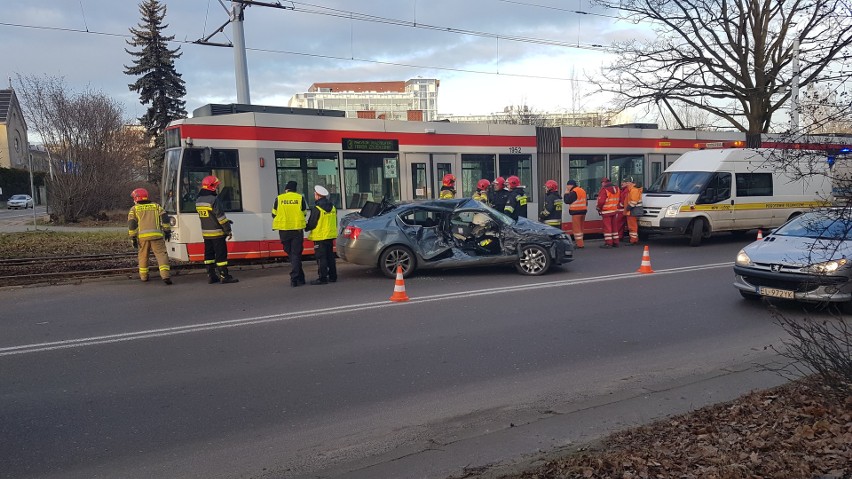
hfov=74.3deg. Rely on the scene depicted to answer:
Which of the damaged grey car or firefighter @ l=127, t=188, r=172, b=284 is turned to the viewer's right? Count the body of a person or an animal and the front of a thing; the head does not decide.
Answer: the damaged grey car

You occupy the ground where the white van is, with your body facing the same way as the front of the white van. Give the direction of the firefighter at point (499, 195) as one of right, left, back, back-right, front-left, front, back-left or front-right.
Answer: front

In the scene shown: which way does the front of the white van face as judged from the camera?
facing the viewer and to the left of the viewer

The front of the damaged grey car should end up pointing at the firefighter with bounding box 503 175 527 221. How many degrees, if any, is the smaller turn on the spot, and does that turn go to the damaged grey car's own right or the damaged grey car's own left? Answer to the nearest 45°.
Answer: approximately 45° to the damaged grey car's own left

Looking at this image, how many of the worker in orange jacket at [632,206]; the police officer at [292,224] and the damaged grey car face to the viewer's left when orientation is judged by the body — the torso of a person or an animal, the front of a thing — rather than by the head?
1

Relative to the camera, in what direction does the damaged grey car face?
facing to the right of the viewer

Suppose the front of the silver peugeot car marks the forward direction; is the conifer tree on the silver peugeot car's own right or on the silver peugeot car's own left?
on the silver peugeot car's own right

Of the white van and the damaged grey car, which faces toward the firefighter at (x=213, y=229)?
the white van

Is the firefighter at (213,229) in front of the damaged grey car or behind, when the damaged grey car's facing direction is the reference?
behind

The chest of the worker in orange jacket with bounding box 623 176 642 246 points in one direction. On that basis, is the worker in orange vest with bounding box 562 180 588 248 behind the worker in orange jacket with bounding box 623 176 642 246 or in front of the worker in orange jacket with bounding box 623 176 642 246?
in front

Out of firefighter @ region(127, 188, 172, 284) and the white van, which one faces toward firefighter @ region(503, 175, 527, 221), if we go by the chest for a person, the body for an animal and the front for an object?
the white van

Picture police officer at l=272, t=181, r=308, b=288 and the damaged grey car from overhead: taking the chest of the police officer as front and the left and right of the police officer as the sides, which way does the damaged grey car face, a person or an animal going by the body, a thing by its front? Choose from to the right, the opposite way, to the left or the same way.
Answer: to the right

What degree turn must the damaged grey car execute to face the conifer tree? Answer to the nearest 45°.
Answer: approximately 135° to its left

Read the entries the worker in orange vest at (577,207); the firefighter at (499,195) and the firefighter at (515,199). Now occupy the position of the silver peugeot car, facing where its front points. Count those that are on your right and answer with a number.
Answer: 3

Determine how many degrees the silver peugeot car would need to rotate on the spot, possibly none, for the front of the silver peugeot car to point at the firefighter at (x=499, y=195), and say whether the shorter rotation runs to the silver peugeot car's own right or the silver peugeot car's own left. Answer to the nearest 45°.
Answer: approximately 90° to the silver peugeot car's own right

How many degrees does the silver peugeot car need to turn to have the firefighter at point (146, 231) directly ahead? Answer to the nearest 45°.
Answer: approximately 45° to its right
